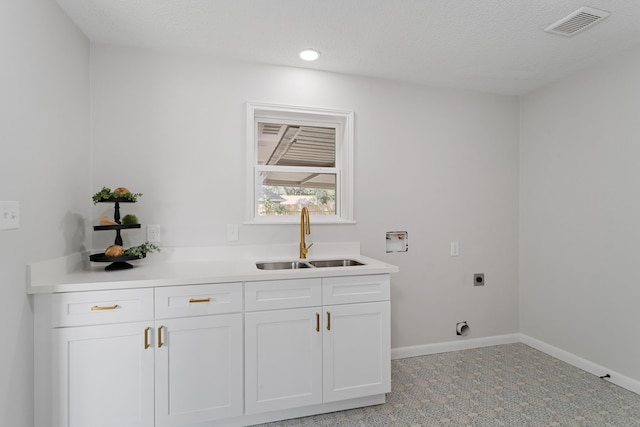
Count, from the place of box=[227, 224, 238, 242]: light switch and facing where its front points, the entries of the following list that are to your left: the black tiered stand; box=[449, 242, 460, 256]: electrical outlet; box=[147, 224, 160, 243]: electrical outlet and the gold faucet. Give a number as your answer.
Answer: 2

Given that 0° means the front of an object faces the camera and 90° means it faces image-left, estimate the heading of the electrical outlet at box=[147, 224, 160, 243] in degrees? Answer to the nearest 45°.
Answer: approximately 0°

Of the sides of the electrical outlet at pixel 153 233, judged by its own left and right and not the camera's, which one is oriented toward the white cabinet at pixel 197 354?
front

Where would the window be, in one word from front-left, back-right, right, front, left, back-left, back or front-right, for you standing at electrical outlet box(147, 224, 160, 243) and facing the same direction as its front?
left

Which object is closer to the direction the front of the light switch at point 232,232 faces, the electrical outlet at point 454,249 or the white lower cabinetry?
the white lower cabinetry

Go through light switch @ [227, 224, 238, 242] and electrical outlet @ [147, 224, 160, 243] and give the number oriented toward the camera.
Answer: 2

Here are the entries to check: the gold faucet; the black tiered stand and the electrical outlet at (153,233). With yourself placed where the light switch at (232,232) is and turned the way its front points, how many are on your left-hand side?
1

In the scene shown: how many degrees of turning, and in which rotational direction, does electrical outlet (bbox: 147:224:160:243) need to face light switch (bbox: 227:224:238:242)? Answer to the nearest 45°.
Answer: approximately 90° to its left

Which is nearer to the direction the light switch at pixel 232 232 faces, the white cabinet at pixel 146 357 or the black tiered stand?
the white cabinet
